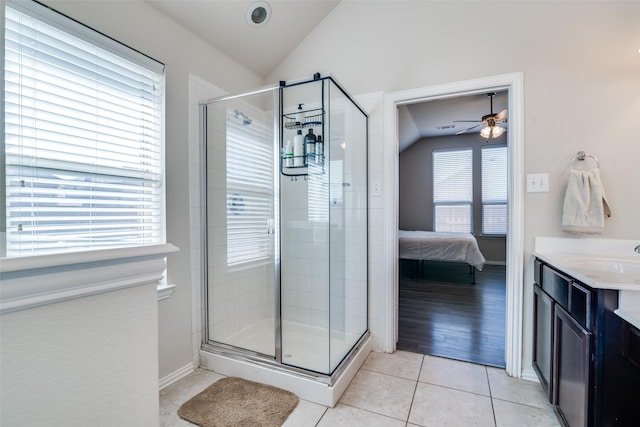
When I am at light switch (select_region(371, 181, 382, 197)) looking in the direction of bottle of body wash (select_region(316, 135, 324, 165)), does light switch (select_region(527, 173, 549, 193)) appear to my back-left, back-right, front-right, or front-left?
back-left

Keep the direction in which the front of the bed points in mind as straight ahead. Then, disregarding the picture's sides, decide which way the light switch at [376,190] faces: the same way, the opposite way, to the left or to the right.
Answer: to the right

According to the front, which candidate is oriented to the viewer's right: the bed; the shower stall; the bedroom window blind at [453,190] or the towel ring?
the bed

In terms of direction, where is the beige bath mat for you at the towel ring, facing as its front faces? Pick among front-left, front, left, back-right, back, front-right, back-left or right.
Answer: front-right

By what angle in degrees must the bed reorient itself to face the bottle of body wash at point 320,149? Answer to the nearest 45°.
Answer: approximately 90° to its right

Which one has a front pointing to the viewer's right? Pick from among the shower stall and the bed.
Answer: the bed

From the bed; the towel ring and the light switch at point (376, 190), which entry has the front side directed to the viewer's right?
the bed

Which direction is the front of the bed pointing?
to the viewer's right

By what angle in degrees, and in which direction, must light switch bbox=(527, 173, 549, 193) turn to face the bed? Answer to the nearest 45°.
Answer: approximately 135° to its right

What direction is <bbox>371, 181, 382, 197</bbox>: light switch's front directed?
toward the camera

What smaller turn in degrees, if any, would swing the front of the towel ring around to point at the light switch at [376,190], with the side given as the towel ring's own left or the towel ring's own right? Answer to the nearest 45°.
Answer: approximately 90° to the towel ring's own right

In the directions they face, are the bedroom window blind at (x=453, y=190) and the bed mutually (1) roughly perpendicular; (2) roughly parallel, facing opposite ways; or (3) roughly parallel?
roughly perpendicular

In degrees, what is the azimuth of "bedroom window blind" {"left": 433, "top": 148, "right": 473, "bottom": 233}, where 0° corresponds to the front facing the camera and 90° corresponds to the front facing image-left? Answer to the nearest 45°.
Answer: approximately 0°

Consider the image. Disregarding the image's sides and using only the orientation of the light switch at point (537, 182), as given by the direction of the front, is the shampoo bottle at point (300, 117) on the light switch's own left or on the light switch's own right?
on the light switch's own right

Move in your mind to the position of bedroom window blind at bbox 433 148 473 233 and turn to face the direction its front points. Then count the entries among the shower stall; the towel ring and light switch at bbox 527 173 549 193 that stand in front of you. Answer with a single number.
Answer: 3

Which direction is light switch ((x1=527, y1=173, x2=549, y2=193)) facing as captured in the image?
toward the camera

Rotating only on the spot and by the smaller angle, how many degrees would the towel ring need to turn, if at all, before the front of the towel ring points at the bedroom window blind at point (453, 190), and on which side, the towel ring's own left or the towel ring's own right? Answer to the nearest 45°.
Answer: approximately 135° to the towel ring's own right

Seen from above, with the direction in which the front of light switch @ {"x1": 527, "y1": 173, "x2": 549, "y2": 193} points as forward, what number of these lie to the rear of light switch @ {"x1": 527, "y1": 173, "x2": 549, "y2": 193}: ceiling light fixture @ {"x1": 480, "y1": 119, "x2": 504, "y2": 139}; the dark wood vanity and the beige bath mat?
1
